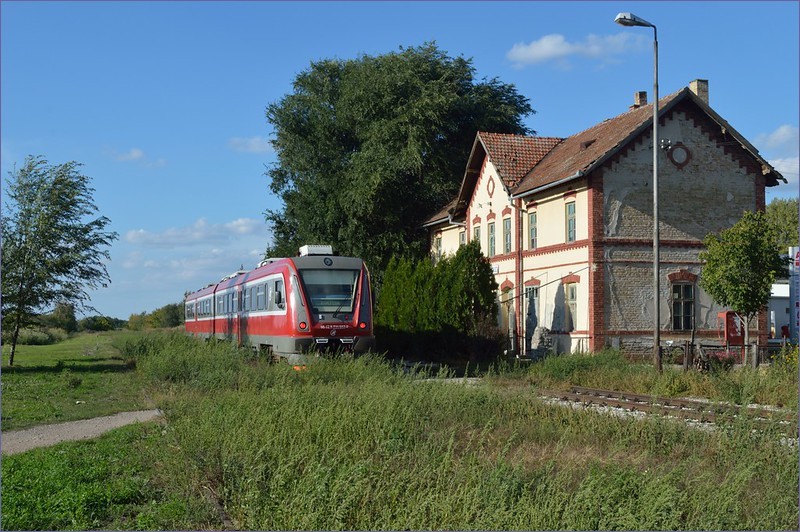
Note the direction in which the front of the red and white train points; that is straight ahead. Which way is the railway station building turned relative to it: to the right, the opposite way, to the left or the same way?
to the right

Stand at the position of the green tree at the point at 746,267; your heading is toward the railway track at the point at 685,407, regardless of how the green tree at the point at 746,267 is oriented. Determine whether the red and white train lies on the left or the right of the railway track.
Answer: right

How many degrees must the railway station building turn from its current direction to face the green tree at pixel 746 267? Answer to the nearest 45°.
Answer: approximately 90° to its left

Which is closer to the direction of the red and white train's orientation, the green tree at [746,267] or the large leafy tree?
the green tree

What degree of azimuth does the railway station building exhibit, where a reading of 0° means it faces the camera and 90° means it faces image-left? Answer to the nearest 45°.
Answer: approximately 45°

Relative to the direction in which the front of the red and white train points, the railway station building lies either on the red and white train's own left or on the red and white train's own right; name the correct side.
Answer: on the red and white train's own left

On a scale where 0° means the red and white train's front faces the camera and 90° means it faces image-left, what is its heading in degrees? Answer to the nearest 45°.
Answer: approximately 315°
